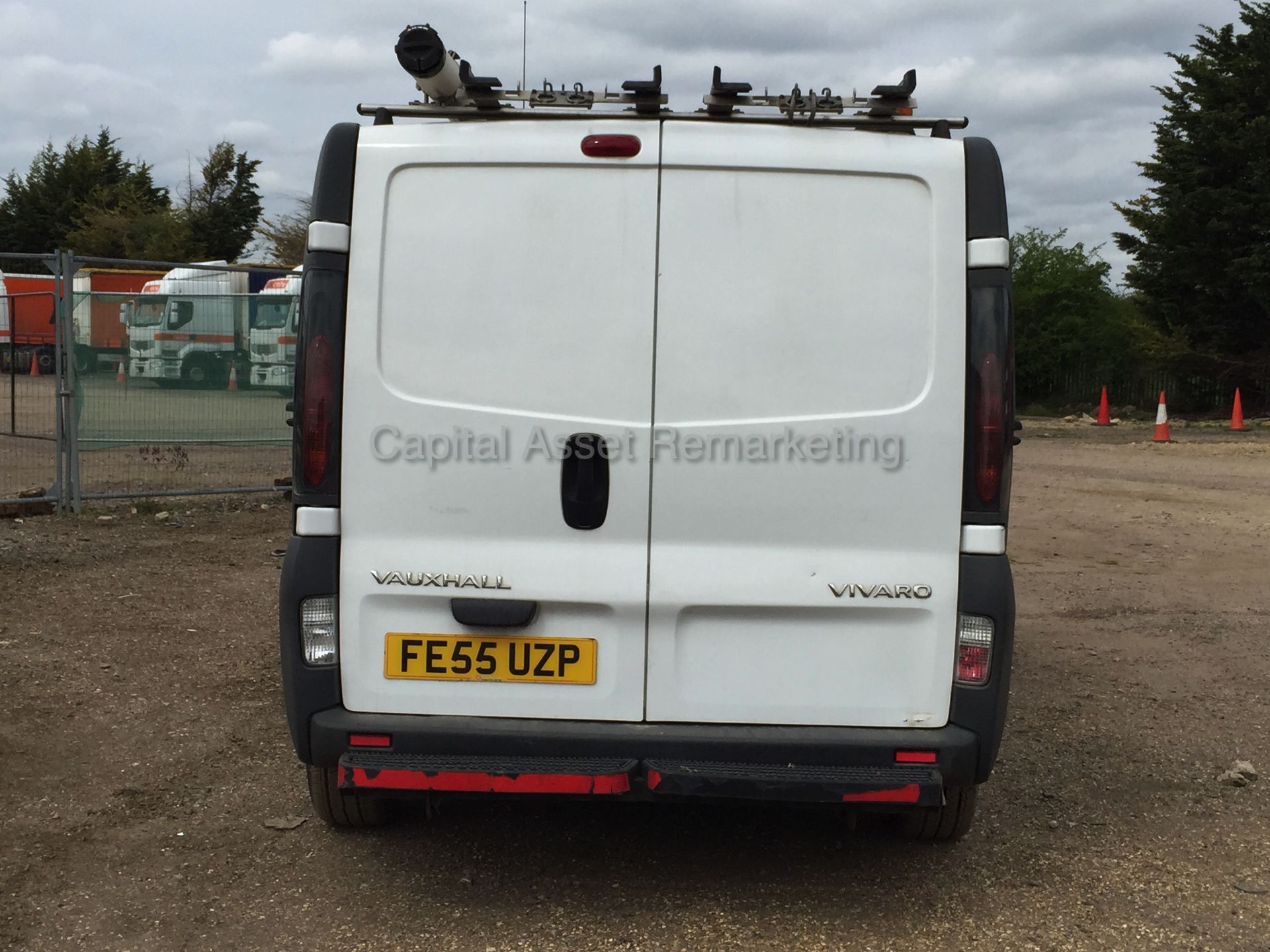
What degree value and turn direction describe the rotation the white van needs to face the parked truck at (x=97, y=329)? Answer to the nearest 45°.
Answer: approximately 45° to its left

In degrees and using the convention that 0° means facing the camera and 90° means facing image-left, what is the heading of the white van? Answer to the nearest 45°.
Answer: approximately 180°

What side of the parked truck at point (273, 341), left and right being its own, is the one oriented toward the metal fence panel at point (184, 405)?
front

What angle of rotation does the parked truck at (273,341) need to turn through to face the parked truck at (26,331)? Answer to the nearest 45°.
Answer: approximately 45° to its right

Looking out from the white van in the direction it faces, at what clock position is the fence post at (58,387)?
The fence post is roughly at 11 o'clock from the white van.

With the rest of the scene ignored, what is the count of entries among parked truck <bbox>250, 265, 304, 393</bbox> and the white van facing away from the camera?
1

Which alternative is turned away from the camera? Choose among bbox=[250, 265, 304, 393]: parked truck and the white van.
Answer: the white van

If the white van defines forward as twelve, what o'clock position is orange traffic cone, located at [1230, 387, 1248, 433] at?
The orange traffic cone is roughly at 1 o'clock from the white van.

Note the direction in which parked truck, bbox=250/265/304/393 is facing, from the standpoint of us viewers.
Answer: facing the viewer and to the left of the viewer

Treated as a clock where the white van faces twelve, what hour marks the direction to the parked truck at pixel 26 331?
The parked truck is roughly at 11 o'clock from the white van.
